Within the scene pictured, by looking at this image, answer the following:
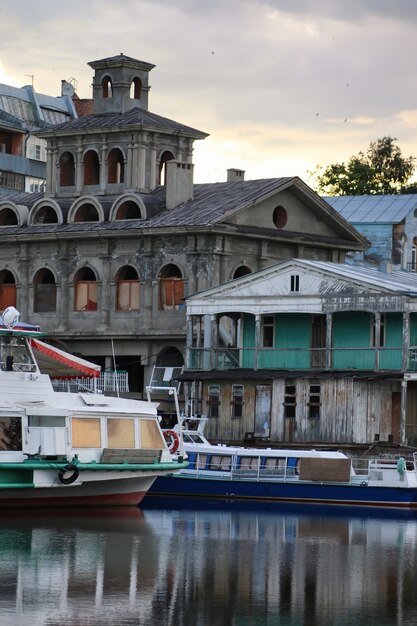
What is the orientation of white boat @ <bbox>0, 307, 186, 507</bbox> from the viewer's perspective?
to the viewer's right
